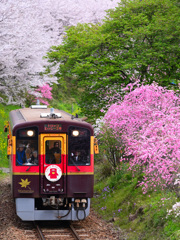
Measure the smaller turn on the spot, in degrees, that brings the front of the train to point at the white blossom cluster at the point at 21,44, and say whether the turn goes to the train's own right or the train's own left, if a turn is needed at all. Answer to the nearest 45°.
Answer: approximately 180°

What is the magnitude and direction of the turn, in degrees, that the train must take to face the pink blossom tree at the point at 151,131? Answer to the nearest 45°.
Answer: approximately 90° to its left

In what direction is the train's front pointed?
toward the camera
